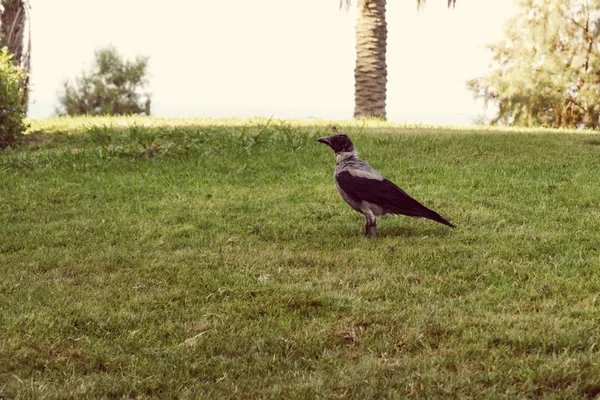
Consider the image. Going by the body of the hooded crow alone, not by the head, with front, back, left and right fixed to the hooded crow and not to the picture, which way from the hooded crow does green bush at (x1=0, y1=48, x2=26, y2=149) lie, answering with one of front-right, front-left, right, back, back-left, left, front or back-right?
front-right

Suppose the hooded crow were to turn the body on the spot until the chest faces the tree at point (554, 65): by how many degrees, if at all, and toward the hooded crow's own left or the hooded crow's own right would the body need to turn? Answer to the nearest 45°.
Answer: approximately 90° to the hooded crow's own right

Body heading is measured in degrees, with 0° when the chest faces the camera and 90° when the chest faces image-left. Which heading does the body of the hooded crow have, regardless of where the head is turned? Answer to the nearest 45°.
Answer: approximately 90°
